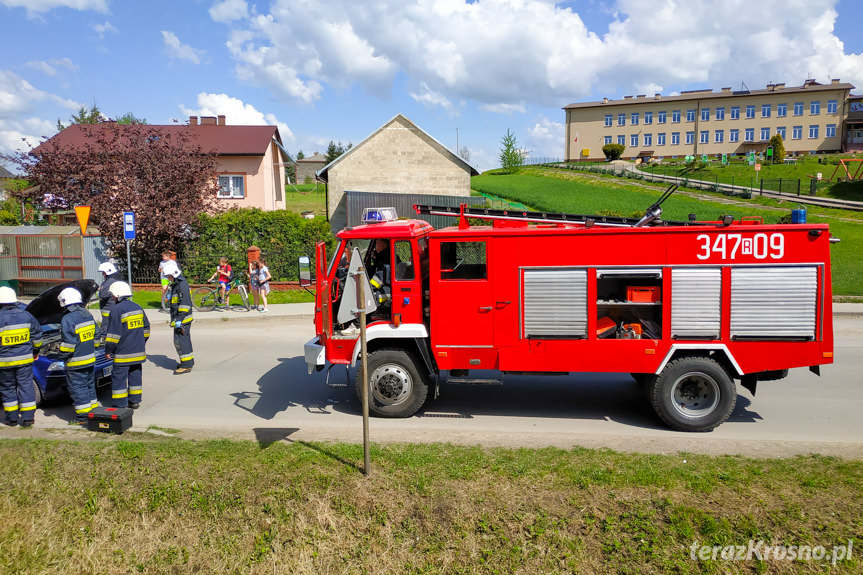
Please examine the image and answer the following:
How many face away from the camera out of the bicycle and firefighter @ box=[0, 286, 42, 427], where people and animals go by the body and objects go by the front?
1

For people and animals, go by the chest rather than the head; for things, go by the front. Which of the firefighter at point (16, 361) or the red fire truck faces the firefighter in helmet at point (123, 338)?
the red fire truck

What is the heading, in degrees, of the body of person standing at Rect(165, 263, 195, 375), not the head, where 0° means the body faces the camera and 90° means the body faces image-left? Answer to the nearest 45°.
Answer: approximately 90°

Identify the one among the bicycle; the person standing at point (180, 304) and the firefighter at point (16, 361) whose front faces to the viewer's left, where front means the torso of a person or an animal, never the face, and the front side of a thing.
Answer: the person standing

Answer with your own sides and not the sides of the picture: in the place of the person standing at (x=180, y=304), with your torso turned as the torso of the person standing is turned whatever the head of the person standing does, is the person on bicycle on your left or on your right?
on your right

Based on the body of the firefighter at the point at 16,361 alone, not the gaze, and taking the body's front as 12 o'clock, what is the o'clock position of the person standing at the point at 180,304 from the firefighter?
The person standing is roughly at 2 o'clock from the firefighter.

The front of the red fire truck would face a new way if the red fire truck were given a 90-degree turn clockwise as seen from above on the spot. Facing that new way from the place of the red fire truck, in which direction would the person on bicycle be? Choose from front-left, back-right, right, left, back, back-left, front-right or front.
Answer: front-left

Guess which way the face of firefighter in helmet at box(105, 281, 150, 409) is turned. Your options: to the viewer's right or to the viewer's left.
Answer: to the viewer's left

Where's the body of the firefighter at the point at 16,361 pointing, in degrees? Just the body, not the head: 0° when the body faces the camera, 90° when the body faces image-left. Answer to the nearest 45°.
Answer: approximately 180°

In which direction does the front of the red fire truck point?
to the viewer's left
